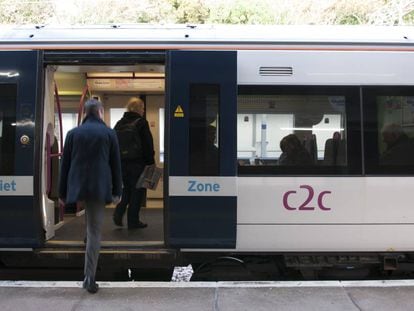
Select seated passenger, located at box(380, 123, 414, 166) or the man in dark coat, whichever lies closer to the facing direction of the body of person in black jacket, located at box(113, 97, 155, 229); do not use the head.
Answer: the seated passenger

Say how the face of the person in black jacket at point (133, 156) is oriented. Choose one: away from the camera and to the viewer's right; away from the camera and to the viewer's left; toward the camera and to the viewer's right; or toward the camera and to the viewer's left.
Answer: away from the camera and to the viewer's right

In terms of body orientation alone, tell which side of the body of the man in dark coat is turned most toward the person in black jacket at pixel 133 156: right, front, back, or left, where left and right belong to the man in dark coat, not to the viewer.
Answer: front

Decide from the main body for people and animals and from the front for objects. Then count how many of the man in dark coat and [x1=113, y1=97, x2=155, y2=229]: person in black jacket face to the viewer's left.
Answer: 0

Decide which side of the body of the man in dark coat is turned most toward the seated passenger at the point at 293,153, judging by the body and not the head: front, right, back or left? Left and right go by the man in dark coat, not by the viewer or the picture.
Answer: right

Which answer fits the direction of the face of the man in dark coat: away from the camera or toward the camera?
away from the camera

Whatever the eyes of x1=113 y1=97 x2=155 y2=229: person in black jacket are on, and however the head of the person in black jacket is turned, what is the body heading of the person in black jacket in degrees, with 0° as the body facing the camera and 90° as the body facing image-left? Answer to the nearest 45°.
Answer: approximately 225°

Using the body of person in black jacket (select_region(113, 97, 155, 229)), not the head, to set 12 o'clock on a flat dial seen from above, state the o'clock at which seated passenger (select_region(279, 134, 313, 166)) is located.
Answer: The seated passenger is roughly at 3 o'clock from the person in black jacket.

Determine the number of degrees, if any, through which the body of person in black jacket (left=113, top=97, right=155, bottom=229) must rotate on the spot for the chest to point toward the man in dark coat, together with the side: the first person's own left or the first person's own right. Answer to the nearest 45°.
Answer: approximately 135° to the first person's own right

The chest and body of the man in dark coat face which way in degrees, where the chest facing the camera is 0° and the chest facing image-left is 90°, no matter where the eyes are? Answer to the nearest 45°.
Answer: approximately 180°

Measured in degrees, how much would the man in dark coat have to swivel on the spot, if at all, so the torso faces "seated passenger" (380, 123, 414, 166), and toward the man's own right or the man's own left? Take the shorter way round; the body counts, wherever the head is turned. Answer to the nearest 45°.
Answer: approximately 90° to the man's own right

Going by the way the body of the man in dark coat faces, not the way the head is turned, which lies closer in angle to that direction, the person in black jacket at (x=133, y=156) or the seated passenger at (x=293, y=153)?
the person in black jacket
